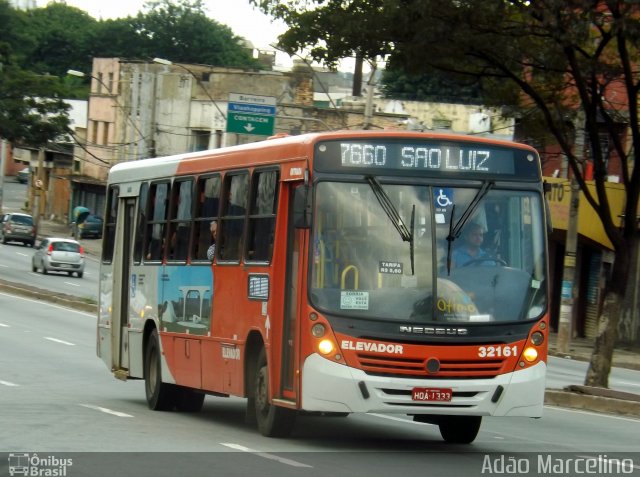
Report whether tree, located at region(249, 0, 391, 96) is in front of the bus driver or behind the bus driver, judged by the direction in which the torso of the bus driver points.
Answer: behind

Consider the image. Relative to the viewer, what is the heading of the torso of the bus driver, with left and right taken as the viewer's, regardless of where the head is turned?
facing the viewer and to the right of the viewer

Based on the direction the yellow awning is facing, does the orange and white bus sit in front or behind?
in front

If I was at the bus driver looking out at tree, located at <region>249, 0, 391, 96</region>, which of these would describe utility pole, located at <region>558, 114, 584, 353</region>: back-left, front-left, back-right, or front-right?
front-right

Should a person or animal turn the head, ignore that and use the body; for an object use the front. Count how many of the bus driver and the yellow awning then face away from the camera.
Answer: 0

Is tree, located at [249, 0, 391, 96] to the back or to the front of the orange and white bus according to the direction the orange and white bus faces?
to the back

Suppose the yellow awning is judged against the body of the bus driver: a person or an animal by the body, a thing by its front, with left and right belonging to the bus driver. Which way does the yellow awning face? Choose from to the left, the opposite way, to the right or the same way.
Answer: to the right

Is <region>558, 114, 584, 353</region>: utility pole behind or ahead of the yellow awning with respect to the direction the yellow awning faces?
ahead

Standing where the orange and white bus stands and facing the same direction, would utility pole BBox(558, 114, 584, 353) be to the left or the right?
on its left

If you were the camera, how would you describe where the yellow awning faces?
facing the viewer and to the left of the viewer
